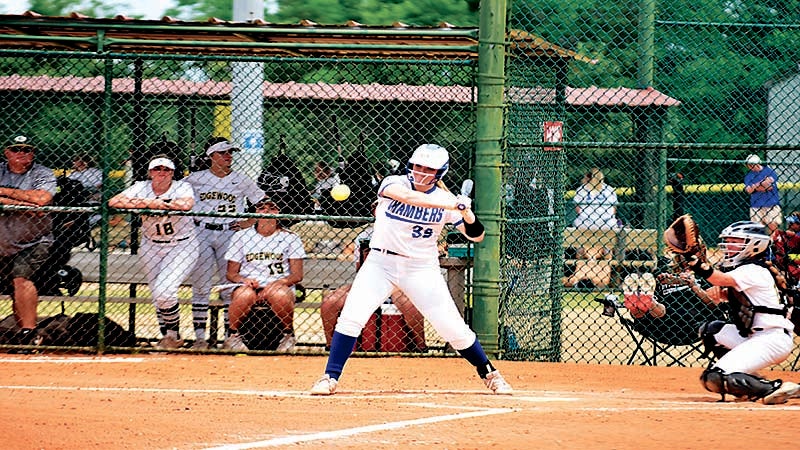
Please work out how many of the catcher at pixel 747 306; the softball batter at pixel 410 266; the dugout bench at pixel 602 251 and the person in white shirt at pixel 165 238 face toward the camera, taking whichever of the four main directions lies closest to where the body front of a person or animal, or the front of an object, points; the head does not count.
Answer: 3

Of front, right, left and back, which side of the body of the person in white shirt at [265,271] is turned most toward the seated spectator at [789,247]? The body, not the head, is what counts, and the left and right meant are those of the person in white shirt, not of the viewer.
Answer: left

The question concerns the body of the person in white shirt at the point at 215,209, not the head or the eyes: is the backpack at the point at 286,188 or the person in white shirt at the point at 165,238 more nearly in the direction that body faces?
the person in white shirt

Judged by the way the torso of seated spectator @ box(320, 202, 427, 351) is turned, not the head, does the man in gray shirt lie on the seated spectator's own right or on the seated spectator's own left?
on the seated spectator's own right

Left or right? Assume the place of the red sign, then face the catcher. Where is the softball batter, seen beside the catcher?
right

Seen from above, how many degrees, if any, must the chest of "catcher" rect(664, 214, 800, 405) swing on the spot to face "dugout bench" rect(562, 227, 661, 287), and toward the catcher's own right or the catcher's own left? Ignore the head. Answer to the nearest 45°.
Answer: approximately 90° to the catcher's own right

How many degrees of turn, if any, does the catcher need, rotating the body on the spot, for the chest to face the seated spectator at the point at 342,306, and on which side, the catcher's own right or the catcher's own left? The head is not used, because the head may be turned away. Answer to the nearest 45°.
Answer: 0° — they already face them

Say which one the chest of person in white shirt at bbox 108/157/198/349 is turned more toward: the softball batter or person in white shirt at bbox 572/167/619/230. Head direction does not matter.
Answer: the softball batter
